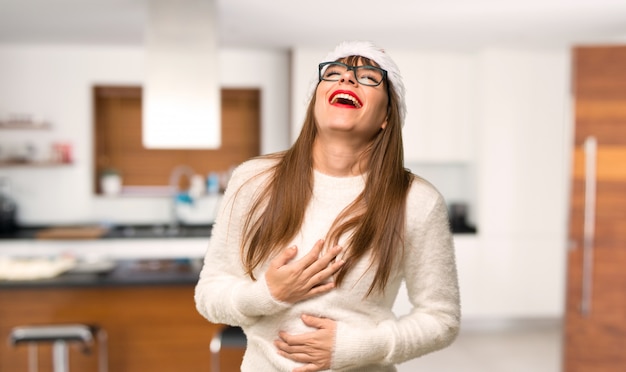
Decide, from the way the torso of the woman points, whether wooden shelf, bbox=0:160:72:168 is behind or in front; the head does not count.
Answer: behind

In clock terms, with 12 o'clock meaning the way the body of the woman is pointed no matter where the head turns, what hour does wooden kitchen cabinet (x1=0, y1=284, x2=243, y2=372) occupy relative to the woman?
The wooden kitchen cabinet is roughly at 5 o'clock from the woman.

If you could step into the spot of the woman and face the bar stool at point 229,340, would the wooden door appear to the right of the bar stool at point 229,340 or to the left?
right

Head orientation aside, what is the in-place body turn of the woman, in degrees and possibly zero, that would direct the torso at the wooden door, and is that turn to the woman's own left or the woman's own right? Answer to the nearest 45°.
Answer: approximately 135° to the woman's own left

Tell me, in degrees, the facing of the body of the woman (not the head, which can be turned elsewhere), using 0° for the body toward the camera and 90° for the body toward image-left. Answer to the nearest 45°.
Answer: approximately 0°

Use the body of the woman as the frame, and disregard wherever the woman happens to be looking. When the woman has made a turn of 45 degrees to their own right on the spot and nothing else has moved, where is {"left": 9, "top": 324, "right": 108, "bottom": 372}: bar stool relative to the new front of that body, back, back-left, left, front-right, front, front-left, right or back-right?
right

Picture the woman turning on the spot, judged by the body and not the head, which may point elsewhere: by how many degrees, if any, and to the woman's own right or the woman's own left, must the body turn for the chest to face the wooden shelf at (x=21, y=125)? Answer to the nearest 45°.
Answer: approximately 135° to the woman's own right

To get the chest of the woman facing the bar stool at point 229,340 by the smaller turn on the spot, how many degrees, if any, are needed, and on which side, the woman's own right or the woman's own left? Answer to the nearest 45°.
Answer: approximately 180°

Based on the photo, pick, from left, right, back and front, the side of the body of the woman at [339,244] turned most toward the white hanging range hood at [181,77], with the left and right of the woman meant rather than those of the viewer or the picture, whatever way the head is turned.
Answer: back
